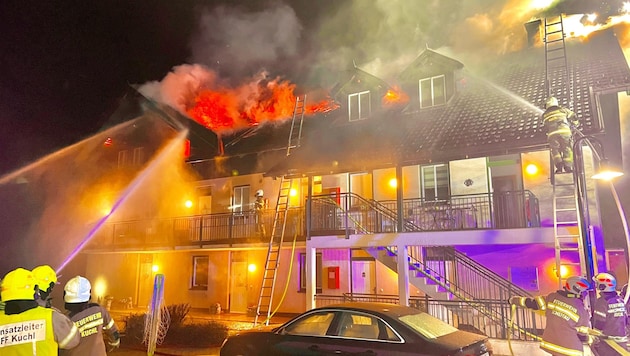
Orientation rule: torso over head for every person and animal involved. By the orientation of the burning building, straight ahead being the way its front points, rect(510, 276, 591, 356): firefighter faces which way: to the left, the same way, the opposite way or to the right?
the opposite way

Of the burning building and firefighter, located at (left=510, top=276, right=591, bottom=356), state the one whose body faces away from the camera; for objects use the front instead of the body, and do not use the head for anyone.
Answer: the firefighter

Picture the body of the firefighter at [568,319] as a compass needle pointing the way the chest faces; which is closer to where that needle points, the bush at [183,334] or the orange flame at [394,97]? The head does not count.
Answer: the orange flame

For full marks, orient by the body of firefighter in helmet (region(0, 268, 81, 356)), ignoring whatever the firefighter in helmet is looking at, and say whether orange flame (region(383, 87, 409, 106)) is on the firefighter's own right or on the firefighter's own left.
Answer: on the firefighter's own right

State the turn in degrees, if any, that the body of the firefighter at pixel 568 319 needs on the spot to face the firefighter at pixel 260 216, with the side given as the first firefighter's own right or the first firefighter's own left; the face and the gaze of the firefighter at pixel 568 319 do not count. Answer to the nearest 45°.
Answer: approximately 45° to the first firefighter's own left

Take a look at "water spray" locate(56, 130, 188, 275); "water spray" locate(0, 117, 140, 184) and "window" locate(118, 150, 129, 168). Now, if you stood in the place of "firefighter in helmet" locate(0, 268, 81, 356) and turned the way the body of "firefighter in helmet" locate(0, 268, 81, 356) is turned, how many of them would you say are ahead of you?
3

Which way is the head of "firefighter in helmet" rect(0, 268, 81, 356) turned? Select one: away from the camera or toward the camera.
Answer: away from the camera

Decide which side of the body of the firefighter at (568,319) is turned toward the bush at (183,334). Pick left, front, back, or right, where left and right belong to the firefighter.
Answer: left

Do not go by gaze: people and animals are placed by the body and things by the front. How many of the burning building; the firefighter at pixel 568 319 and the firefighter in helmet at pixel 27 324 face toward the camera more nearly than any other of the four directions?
1

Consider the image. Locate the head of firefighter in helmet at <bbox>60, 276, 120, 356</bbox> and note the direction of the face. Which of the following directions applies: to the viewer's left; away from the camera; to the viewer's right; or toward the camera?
away from the camera

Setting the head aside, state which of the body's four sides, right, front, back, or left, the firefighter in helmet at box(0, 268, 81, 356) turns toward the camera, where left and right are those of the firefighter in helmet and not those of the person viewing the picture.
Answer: back

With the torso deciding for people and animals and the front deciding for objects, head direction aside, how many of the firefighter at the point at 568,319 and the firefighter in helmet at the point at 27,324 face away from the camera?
2

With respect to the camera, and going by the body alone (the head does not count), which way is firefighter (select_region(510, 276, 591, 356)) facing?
away from the camera
